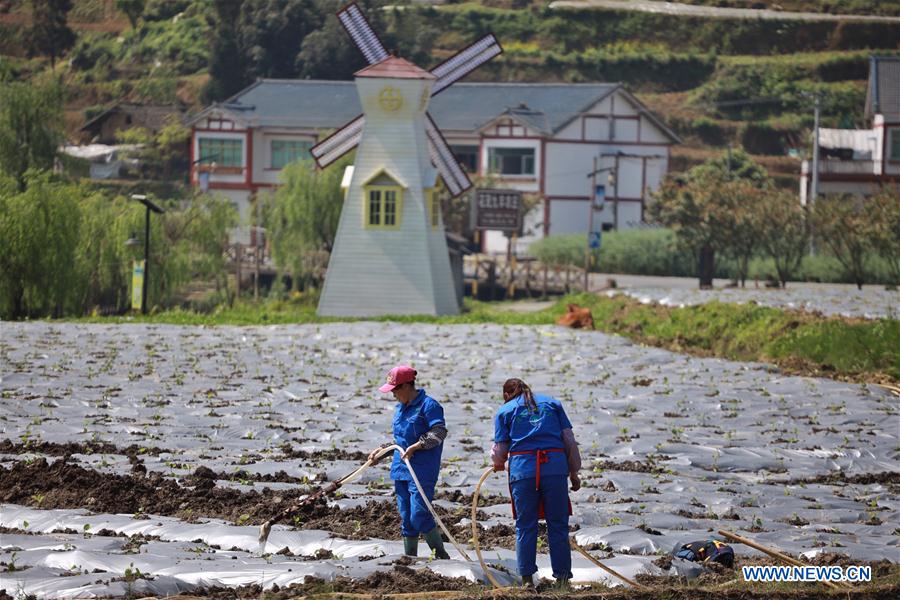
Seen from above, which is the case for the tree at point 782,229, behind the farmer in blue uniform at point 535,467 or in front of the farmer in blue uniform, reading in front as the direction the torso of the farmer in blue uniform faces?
in front

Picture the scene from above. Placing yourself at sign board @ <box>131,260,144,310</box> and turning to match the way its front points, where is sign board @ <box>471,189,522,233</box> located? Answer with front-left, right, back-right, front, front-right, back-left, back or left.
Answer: back-left

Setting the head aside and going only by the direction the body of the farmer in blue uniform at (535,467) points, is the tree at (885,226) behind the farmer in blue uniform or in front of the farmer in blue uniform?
in front

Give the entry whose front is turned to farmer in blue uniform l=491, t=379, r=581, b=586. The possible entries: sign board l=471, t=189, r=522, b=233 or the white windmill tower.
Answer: the sign board

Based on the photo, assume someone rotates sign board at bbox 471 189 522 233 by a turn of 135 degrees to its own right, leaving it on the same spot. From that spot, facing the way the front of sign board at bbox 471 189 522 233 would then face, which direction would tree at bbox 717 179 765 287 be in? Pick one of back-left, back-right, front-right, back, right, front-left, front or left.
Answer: back-right

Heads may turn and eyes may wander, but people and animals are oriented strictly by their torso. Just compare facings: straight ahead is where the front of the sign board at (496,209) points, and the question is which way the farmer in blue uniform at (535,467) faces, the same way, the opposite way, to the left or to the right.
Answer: the opposite way

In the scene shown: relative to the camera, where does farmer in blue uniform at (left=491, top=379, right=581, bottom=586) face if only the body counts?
away from the camera

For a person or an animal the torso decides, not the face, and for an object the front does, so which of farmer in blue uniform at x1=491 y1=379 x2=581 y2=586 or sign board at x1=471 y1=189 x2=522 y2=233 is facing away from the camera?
the farmer in blue uniform

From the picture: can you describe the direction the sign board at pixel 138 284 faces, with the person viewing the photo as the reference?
facing the viewer

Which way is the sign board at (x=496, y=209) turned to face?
toward the camera
